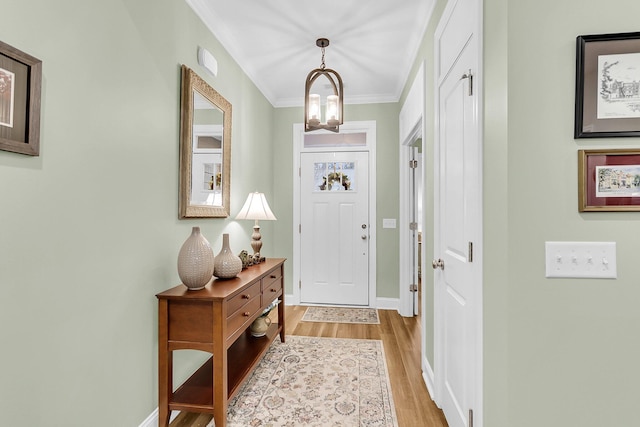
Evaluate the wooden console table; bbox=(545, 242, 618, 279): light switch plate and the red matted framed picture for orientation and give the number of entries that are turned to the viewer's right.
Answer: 1

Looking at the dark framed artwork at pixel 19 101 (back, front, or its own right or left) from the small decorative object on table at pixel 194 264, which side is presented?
left

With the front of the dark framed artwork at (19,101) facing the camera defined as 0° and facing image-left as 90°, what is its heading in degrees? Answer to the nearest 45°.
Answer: approximately 315°

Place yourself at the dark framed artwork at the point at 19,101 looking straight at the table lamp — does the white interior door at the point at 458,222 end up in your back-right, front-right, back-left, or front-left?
front-right

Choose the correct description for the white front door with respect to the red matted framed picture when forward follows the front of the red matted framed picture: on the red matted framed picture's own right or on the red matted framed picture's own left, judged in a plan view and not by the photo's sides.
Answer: on the red matted framed picture's own right

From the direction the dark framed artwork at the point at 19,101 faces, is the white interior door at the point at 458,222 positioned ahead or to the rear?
ahead

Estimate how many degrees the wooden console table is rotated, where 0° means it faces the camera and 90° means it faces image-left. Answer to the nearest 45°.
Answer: approximately 270°

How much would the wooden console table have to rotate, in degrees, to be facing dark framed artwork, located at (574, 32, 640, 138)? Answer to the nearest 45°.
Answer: approximately 45° to its right
